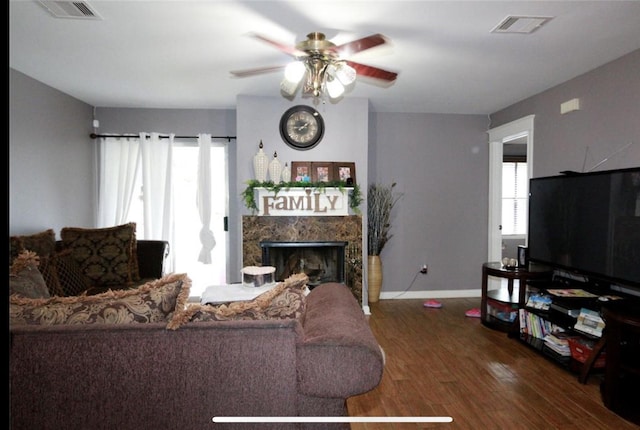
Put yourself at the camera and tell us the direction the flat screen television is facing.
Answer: facing the viewer and to the left of the viewer

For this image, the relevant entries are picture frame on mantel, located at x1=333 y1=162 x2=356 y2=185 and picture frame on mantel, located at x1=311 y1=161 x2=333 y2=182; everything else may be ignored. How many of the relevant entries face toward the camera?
2

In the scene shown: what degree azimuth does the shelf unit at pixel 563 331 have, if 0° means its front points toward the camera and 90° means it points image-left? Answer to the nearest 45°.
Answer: approximately 45°

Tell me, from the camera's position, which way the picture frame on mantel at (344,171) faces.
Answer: facing the viewer

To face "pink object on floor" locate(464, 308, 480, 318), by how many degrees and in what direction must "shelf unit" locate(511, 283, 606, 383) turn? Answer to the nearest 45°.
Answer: approximately 90° to its right

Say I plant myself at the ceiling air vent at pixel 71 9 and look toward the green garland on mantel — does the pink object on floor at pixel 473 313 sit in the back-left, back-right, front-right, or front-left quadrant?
front-right

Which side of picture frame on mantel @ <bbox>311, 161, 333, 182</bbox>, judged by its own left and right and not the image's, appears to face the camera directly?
front

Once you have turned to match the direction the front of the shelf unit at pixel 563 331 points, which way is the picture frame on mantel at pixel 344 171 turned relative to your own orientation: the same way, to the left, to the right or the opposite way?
to the left

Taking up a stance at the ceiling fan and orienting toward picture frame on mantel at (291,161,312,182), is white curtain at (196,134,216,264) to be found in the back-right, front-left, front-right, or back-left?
front-left

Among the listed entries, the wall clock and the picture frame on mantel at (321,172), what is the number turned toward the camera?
2

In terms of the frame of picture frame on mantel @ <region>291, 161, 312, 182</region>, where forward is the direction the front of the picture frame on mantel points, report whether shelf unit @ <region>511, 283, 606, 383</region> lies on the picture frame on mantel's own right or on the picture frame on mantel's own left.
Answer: on the picture frame on mantel's own left

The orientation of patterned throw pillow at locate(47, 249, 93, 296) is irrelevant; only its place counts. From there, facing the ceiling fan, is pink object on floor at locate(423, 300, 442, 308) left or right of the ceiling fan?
left

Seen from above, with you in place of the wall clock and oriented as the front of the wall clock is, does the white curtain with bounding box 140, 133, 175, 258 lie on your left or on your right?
on your right

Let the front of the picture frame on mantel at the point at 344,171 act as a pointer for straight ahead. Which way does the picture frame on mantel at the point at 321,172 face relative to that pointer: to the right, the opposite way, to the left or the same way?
the same way
